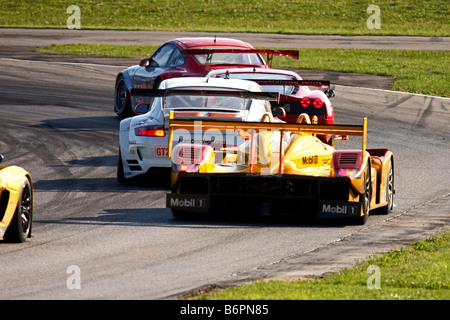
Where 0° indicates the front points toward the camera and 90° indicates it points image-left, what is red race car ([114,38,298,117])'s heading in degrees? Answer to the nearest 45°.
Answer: approximately 135°

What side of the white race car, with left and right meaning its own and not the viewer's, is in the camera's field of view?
back

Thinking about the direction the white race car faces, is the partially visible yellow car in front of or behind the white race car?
behind

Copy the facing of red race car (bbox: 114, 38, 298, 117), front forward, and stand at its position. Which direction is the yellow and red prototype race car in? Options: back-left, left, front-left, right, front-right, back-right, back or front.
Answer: back-left

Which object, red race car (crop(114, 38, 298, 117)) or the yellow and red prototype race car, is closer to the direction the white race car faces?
the red race car

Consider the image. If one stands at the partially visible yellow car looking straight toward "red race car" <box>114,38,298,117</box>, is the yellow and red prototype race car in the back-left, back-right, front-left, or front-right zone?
front-right

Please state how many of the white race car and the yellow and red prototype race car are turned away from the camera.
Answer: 2

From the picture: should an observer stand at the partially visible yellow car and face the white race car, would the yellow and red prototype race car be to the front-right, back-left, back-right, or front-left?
front-right

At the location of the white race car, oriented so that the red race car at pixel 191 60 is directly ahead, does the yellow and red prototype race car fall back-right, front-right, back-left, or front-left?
back-right

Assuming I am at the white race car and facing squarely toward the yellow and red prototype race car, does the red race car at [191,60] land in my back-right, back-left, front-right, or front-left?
back-left

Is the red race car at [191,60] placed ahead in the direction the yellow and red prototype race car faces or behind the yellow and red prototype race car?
ahead

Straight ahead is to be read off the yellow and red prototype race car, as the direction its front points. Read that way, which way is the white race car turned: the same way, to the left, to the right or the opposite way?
the same way

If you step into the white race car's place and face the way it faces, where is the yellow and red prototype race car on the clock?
The yellow and red prototype race car is roughly at 5 o'clock from the white race car.

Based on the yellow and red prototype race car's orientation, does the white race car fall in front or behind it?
in front

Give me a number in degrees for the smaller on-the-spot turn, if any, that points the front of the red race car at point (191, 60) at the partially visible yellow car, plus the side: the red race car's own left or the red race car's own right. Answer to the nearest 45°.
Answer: approximately 135° to the red race car's own left

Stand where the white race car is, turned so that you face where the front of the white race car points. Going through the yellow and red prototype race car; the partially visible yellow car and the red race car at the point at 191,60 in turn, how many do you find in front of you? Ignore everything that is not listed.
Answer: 1

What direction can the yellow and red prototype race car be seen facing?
away from the camera

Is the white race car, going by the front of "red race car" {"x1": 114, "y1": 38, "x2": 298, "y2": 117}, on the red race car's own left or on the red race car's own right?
on the red race car's own left
